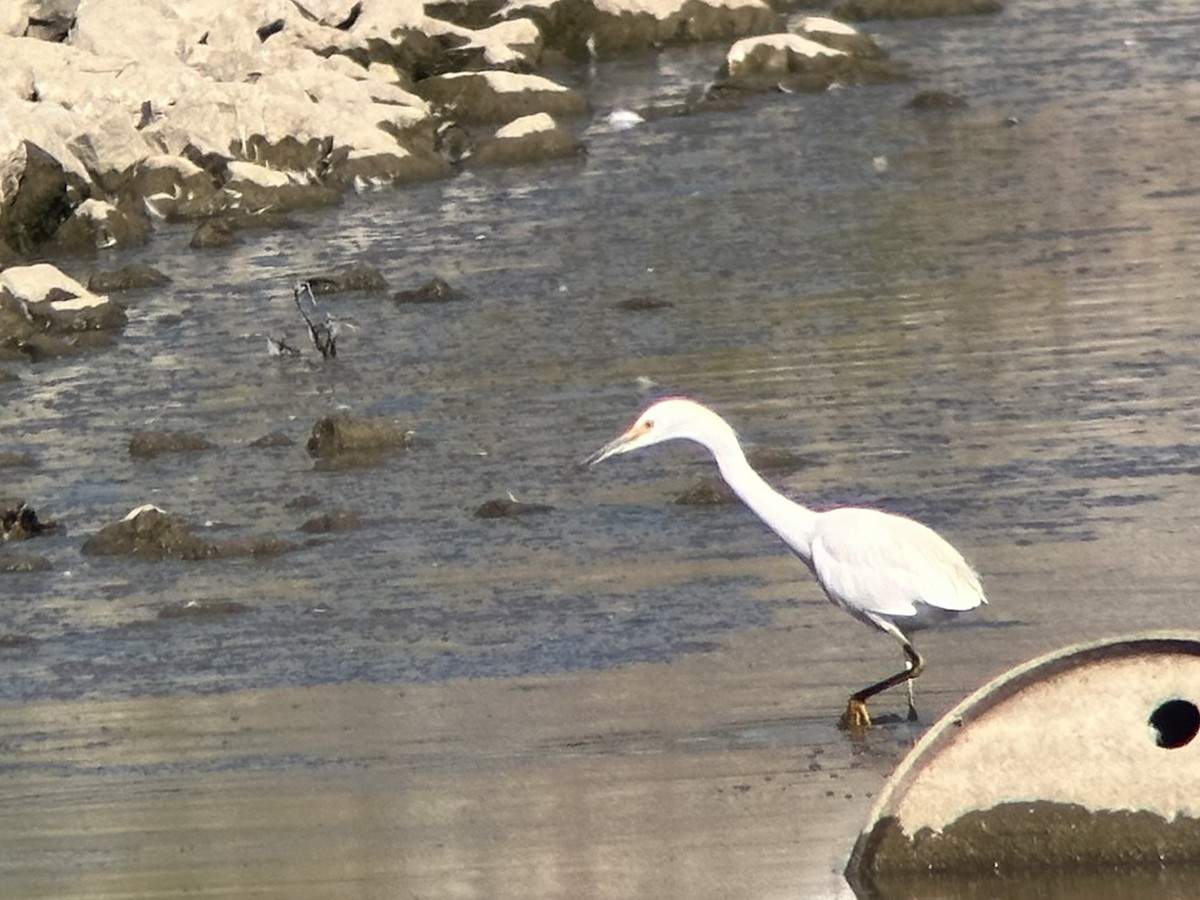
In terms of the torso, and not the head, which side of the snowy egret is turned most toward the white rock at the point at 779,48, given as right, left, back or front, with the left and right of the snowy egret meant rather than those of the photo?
right

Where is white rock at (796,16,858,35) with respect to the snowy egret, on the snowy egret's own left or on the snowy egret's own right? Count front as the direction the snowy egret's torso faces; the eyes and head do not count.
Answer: on the snowy egret's own right

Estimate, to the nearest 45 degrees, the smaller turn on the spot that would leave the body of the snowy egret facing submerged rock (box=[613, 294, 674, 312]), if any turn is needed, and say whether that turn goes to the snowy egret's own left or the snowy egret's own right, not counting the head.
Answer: approximately 90° to the snowy egret's own right

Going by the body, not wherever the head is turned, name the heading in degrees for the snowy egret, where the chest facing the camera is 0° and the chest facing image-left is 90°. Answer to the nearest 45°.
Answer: approximately 90°

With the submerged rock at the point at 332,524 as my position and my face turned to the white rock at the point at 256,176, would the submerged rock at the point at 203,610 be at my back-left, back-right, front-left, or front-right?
back-left

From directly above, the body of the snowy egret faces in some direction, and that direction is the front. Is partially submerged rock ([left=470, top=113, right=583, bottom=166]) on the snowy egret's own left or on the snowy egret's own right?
on the snowy egret's own right

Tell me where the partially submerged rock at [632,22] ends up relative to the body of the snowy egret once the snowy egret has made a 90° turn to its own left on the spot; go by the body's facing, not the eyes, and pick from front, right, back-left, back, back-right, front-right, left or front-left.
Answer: back

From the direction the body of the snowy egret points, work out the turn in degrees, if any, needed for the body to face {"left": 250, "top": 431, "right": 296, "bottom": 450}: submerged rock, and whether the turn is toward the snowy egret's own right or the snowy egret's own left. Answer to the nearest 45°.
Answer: approximately 45° to the snowy egret's own right
